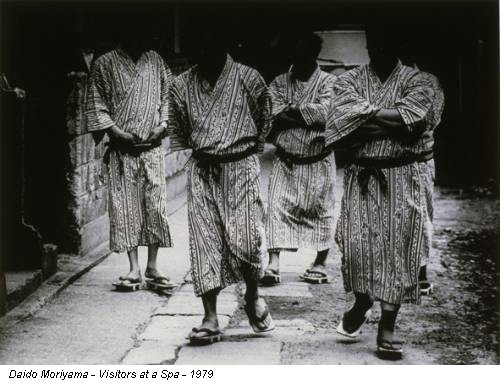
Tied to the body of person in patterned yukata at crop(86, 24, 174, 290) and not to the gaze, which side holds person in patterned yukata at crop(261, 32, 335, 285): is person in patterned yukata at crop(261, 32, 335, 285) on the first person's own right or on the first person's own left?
on the first person's own left

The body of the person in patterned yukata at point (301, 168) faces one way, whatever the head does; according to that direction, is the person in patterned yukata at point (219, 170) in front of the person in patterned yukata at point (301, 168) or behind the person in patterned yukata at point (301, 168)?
in front

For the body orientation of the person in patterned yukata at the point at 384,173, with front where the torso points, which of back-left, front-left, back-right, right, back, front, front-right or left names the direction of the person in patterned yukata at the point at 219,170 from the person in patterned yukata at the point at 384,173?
right

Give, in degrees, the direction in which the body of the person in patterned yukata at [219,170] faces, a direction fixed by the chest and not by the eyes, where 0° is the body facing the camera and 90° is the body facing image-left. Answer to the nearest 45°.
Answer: approximately 0°

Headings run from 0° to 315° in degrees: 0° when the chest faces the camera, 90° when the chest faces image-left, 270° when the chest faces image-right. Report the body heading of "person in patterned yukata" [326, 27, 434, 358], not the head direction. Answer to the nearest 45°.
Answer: approximately 0°

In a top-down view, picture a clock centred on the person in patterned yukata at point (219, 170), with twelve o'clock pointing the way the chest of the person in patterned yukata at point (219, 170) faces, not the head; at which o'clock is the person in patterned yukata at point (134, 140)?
the person in patterned yukata at point (134, 140) is roughly at 5 o'clock from the person in patterned yukata at point (219, 170).

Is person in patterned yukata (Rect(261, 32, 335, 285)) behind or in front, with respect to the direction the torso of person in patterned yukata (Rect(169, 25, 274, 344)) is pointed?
behind

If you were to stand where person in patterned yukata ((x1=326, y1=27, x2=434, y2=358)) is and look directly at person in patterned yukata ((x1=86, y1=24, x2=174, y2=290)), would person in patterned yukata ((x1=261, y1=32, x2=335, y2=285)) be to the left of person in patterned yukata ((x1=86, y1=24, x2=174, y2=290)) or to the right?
right

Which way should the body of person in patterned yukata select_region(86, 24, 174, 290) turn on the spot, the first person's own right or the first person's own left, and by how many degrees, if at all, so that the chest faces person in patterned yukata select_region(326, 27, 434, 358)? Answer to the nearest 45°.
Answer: approximately 45° to the first person's own left

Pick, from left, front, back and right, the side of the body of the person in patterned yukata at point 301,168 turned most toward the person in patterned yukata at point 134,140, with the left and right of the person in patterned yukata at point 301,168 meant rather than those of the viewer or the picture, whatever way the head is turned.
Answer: right

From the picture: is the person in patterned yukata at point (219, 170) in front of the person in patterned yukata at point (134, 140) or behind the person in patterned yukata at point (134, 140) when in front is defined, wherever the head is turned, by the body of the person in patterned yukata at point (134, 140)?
in front
